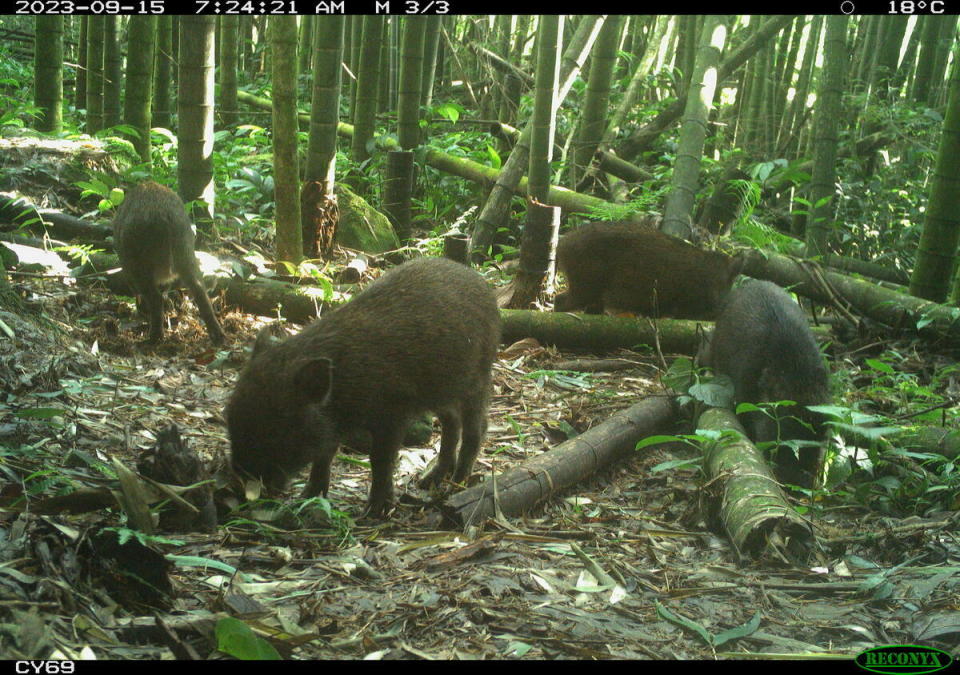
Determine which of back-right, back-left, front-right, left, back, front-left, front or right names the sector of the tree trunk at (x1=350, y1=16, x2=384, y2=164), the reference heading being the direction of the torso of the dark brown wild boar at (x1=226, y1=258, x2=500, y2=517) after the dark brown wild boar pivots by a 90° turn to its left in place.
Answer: back-left

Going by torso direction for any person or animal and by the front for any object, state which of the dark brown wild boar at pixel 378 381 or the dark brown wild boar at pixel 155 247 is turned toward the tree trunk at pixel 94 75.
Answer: the dark brown wild boar at pixel 155 247

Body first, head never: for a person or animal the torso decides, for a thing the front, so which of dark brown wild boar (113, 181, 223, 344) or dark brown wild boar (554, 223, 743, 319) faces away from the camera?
dark brown wild boar (113, 181, 223, 344)

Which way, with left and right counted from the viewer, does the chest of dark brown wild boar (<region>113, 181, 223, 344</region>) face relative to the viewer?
facing away from the viewer

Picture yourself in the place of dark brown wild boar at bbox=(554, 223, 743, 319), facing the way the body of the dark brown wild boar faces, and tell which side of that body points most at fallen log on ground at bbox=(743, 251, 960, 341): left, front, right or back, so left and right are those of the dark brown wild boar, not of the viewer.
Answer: front

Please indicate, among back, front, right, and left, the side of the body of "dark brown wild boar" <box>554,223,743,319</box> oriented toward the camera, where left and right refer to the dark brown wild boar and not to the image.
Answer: right

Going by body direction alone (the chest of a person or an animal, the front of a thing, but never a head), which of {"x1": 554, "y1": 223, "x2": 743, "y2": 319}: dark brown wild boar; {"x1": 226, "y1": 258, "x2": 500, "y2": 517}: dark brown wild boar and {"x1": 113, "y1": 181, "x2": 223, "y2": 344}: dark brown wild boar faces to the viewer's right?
{"x1": 554, "y1": 223, "x2": 743, "y2": 319}: dark brown wild boar

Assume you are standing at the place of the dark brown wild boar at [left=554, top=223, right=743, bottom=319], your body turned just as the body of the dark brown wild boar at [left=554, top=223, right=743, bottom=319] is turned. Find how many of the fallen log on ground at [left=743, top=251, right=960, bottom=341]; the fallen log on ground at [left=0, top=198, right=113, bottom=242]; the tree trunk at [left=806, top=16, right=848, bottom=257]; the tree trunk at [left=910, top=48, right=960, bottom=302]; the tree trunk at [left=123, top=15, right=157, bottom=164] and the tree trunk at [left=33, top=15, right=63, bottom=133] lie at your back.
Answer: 3

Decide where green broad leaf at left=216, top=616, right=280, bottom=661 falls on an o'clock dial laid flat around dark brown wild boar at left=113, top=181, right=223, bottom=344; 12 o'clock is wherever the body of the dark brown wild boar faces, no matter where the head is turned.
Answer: The green broad leaf is roughly at 6 o'clock from the dark brown wild boar.
